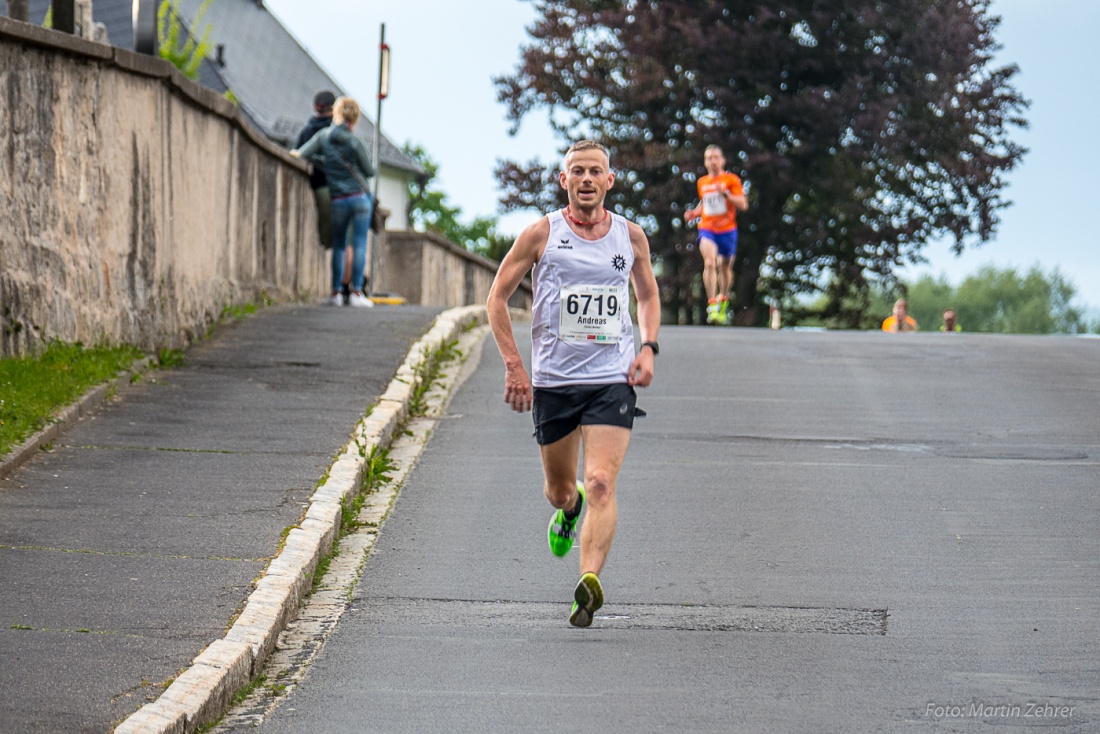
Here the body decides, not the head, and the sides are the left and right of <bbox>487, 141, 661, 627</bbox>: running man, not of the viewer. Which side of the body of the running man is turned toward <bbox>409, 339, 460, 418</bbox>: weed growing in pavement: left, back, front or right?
back

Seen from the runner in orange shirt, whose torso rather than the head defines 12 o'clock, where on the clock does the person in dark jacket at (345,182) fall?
The person in dark jacket is roughly at 2 o'clock from the runner in orange shirt.

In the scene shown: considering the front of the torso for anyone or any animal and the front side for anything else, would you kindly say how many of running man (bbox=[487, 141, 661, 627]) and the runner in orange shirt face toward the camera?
2

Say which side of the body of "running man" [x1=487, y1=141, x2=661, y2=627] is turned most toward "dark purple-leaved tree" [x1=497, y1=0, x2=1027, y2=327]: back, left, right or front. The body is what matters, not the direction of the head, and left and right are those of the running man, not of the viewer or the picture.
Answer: back

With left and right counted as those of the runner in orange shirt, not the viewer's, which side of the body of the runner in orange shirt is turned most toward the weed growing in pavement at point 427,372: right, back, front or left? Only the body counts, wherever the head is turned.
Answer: front

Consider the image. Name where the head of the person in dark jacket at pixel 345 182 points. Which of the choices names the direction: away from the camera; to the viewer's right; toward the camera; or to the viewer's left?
away from the camera

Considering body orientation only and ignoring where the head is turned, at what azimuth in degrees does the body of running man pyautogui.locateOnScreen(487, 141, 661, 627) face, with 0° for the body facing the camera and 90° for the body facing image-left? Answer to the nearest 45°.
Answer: approximately 0°

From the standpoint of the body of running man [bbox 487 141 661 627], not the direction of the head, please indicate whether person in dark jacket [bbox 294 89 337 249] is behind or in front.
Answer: behind

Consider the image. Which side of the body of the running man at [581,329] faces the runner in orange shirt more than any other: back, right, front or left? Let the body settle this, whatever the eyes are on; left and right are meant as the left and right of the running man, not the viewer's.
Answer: back

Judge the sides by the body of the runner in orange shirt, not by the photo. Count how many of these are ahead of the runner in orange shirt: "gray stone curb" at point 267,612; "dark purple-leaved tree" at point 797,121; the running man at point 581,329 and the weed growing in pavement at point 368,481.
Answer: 3

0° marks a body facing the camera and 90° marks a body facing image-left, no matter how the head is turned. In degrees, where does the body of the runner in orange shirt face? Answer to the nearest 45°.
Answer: approximately 0°
